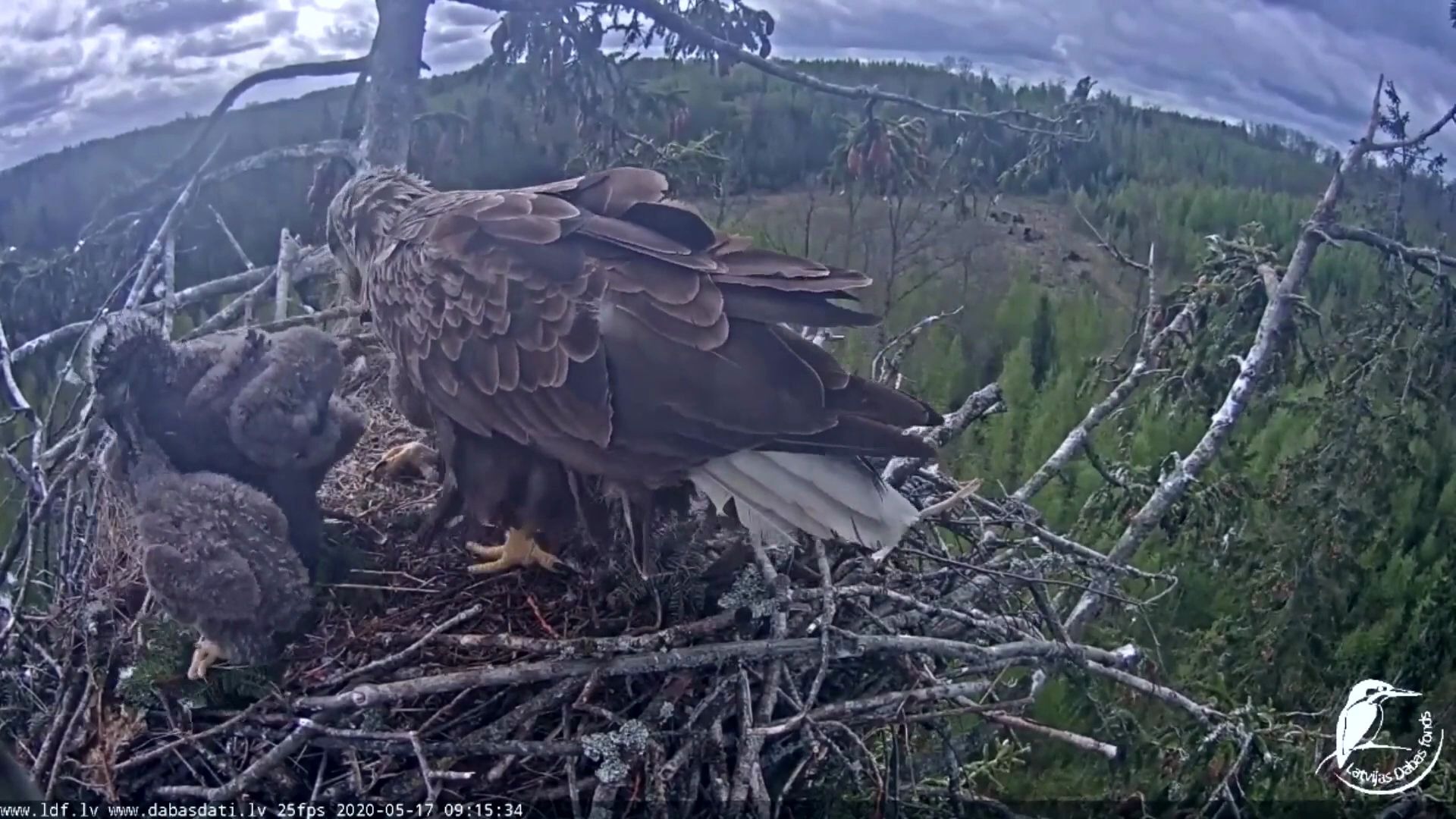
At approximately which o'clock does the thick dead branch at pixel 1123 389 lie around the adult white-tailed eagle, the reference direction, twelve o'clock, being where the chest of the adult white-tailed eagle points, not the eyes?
The thick dead branch is roughly at 5 o'clock from the adult white-tailed eagle.

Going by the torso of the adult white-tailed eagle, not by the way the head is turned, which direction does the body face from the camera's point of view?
to the viewer's left

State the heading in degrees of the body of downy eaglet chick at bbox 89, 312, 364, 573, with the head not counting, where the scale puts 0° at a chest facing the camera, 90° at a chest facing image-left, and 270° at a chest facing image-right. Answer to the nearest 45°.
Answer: approximately 90°

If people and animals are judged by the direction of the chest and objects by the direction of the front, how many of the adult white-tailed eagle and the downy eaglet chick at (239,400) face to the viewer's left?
2
